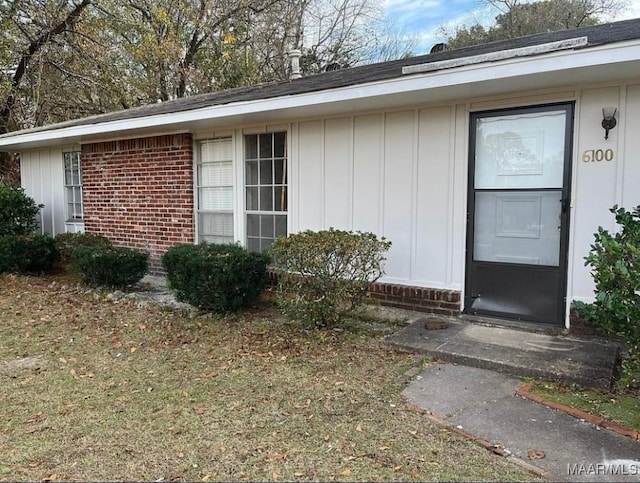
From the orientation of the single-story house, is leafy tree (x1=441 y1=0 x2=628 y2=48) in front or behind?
behind

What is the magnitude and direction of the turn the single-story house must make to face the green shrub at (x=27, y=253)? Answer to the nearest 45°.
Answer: approximately 90° to its right

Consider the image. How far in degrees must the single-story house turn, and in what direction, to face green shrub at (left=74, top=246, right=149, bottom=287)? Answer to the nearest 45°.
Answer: approximately 45° to its right

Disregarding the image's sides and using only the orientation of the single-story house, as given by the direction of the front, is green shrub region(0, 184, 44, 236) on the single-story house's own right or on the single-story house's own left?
on the single-story house's own right

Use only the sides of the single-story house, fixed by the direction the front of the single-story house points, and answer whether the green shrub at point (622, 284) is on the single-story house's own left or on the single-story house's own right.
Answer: on the single-story house's own left

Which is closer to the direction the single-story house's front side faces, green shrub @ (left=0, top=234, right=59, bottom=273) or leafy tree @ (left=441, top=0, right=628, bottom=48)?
the green shrub

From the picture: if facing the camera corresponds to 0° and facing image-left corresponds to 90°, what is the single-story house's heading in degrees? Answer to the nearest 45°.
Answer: approximately 45°

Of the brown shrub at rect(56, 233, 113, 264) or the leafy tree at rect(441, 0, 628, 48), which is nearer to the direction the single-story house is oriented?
the brown shrub

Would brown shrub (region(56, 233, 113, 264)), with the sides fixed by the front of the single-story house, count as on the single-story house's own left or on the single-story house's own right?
on the single-story house's own right
